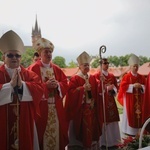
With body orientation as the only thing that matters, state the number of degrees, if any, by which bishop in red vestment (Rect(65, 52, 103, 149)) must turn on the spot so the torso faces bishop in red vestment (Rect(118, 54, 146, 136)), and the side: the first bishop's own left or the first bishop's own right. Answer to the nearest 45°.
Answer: approximately 90° to the first bishop's own left

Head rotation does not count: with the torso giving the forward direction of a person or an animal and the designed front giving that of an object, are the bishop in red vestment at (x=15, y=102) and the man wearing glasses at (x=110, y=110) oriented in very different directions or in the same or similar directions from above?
same or similar directions

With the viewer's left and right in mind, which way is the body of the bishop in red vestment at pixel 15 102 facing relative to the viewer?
facing the viewer

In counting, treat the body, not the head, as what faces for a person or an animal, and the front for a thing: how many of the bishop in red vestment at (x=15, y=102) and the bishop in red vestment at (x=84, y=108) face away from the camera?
0

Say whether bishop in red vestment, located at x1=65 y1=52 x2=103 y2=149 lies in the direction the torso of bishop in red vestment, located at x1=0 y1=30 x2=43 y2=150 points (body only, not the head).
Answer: no

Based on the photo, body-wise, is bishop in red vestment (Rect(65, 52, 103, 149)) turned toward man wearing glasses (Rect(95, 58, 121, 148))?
no

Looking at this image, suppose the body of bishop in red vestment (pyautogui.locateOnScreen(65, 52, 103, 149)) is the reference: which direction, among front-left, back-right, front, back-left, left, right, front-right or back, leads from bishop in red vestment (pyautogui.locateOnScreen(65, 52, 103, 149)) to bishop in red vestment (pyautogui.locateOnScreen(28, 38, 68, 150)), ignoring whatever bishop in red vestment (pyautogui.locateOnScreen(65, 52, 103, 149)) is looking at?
right

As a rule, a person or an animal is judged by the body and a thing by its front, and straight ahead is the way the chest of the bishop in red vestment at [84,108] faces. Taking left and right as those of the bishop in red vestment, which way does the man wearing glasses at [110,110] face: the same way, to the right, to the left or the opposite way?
the same way

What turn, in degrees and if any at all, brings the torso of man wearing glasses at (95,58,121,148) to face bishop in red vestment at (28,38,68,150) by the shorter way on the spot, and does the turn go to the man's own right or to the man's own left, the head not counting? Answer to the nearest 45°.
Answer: approximately 90° to the man's own right

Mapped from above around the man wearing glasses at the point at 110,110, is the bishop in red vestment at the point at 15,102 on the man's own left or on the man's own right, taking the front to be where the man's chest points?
on the man's own right

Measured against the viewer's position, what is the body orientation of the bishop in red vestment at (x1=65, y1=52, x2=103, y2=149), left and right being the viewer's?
facing the viewer and to the right of the viewer

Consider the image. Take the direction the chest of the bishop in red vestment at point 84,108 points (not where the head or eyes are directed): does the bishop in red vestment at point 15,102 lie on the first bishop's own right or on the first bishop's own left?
on the first bishop's own right

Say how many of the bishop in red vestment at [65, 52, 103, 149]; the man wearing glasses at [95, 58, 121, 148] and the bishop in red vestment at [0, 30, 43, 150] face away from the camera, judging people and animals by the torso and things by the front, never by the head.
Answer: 0

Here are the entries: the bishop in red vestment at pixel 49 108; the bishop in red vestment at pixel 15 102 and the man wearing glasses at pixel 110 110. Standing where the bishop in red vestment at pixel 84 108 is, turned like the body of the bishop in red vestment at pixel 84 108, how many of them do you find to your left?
1

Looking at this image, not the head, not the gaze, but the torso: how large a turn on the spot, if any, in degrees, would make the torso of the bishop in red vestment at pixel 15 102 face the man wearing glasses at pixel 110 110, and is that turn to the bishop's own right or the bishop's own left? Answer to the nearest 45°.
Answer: approximately 135° to the bishop's own left

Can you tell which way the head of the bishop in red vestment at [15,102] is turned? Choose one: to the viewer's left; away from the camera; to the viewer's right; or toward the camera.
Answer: toward the camera

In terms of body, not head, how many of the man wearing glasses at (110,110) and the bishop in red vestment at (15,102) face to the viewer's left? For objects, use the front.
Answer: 0
